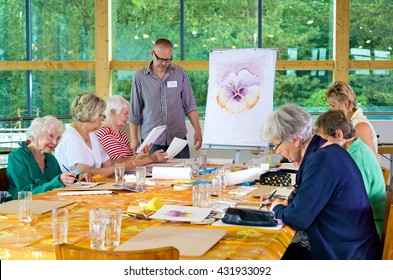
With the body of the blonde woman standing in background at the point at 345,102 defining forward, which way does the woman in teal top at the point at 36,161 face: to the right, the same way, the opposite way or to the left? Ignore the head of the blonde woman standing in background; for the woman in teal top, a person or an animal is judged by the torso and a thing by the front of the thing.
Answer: the opposite way

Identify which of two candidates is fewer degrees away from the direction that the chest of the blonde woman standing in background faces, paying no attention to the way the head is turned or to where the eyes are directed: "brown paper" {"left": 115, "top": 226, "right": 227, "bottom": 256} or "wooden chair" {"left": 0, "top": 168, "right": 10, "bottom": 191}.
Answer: the wooden chair

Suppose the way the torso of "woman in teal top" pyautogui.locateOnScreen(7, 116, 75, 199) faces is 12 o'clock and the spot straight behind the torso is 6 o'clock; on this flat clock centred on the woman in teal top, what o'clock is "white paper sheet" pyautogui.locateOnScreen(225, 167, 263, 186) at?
The white paper sheet is roughly at 11 o'clock from the woman in teal top.

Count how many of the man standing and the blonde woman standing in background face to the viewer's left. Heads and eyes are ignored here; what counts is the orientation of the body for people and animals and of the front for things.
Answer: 1

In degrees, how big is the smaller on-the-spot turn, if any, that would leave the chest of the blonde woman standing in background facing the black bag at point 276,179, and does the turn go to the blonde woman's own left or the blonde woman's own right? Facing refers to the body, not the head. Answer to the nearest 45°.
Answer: approximately 90° to the blonde woman's own left

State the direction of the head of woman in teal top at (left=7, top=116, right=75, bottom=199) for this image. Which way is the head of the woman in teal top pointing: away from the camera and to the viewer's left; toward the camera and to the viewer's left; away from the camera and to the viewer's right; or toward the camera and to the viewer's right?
toward the camera and to the viewer's right

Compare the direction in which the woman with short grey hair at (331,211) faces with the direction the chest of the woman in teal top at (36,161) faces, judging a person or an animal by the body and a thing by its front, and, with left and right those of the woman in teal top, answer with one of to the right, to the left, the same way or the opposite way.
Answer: the opposite way

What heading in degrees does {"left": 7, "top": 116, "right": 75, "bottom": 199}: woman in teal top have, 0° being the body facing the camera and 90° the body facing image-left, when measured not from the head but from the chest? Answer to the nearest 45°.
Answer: approximately 315°

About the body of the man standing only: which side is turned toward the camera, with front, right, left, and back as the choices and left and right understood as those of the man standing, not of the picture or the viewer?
front

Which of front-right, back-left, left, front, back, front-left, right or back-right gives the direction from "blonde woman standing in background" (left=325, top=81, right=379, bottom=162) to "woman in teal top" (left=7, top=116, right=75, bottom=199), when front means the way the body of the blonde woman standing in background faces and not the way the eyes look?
front-left

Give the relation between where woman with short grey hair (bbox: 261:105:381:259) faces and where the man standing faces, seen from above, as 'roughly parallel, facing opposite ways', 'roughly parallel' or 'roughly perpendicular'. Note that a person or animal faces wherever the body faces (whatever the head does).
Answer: roughly perpendicular

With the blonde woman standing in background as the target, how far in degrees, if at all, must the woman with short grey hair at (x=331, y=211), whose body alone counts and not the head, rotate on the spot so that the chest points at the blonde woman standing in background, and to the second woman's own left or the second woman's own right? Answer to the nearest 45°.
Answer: approximately 90° to the second woman's own right

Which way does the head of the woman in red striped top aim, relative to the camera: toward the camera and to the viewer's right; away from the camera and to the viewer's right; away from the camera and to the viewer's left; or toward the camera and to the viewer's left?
toward the camera and to the viewer's right

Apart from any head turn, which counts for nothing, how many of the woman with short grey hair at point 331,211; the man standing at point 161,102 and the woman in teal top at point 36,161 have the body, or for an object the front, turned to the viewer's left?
1

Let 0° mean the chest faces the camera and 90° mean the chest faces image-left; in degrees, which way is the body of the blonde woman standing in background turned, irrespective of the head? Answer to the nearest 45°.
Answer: approximately 90°

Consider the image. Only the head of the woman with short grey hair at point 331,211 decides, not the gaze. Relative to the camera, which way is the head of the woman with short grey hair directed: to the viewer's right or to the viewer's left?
to the viewer's left

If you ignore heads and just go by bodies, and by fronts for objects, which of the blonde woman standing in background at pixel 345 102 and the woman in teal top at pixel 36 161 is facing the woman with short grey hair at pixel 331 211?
the woman in teal top

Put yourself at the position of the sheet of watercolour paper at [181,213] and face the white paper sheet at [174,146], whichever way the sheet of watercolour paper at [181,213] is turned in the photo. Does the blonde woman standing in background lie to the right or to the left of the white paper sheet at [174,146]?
right

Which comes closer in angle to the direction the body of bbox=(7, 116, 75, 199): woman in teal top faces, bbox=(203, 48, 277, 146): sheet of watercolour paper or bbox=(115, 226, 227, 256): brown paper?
the brown paper

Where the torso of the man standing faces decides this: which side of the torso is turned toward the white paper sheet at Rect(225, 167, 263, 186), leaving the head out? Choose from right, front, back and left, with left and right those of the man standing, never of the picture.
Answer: front

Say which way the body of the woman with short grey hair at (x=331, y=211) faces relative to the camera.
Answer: to the viewer's left

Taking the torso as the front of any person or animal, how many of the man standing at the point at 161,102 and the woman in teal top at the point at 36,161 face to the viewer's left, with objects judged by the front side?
0
